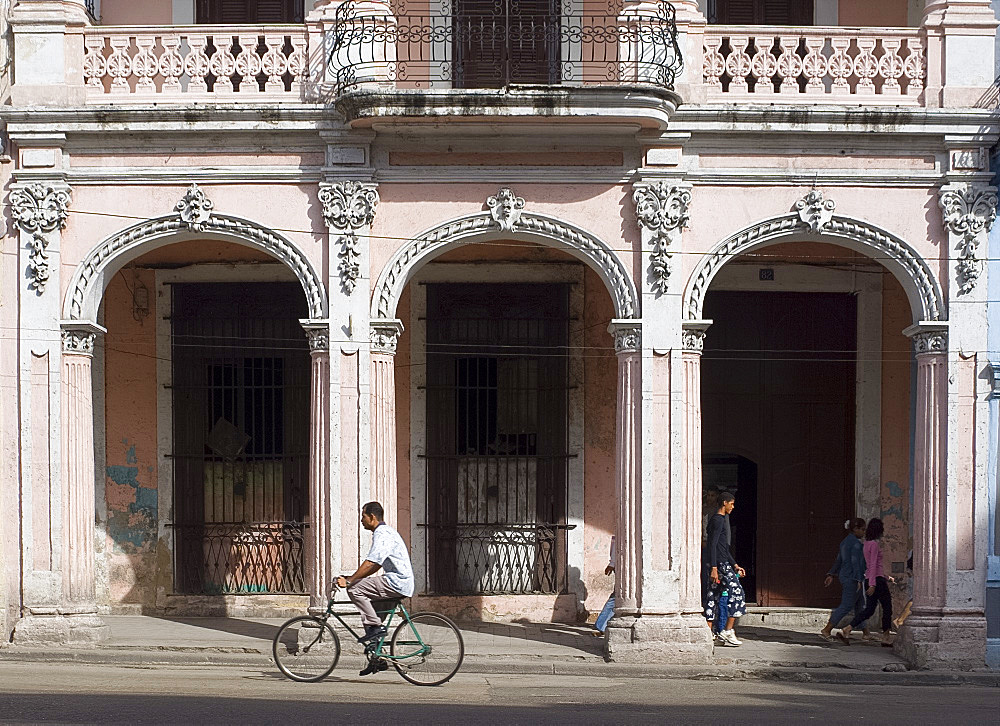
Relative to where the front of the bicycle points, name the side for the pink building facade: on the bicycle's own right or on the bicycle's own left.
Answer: on the bicycle's own right

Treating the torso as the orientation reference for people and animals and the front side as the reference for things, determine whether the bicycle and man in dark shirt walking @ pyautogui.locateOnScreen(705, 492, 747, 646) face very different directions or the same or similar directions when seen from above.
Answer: very different directions

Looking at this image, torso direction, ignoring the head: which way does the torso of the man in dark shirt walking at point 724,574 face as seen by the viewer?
to the viewer's right

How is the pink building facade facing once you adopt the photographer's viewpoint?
facing the viewer

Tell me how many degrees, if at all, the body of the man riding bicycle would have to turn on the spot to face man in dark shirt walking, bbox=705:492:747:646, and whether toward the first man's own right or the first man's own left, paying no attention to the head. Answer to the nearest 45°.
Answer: approximately 135° to the first man's own right

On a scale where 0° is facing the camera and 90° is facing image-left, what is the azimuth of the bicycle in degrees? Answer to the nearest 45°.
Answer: approximately 90°

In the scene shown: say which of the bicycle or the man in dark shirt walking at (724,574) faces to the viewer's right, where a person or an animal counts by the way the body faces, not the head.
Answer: the man in dark shirt walking

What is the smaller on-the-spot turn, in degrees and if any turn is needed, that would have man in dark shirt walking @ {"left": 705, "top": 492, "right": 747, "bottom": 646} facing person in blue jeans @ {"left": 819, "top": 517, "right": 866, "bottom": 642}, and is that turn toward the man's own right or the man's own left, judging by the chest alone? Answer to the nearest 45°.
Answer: approximately 45° to the man's own left

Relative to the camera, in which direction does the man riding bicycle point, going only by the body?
to the viewer's left

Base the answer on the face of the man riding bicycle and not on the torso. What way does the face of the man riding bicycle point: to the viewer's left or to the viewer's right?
to the viewer's left
